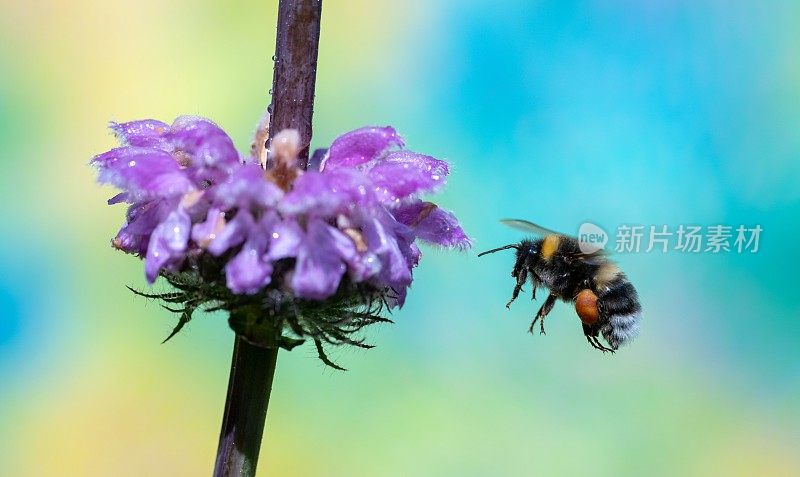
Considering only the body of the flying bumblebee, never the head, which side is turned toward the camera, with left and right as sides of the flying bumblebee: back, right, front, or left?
left

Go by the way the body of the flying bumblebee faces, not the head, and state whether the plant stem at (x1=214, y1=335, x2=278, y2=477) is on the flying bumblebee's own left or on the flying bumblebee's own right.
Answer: on the flying bumblebee's own left

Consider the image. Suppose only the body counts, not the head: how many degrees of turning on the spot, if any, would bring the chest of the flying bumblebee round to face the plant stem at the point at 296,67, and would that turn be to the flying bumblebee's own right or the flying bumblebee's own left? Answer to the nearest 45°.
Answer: approximately 45° to the flying bumblebee's own left

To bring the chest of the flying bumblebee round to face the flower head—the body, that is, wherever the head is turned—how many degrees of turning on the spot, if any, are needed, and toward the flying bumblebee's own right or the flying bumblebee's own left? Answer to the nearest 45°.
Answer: approximately 45° to the flying bumblebee's own left
